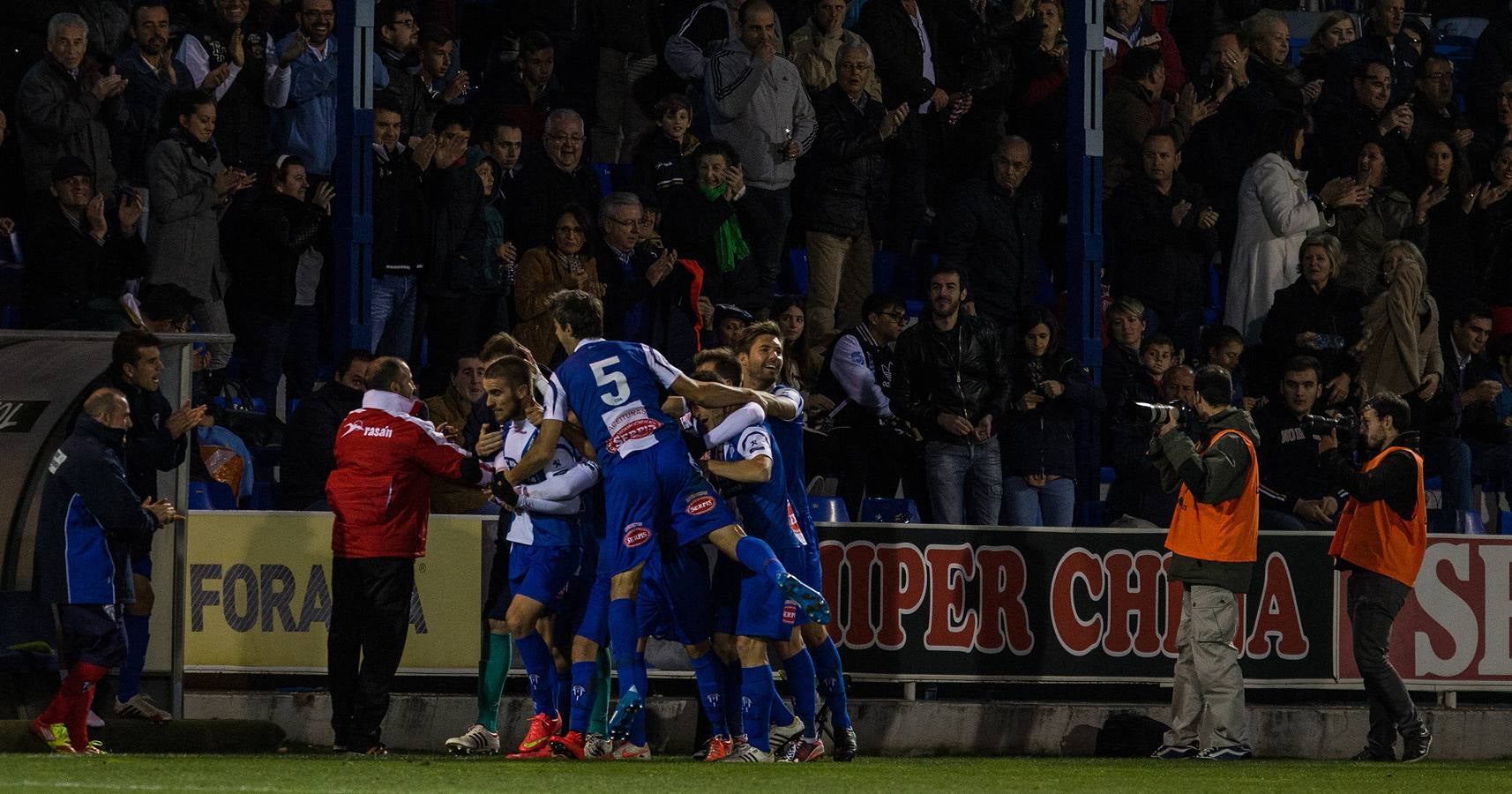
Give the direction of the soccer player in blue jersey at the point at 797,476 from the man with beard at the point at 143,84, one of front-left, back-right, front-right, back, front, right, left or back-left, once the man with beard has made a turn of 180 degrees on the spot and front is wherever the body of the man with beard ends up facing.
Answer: back

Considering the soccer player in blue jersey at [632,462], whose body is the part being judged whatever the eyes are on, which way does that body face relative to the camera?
away from the camera

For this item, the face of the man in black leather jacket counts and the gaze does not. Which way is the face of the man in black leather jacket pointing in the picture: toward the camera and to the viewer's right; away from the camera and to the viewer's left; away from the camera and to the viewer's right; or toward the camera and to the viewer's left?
toward the camera and to the viewer's left

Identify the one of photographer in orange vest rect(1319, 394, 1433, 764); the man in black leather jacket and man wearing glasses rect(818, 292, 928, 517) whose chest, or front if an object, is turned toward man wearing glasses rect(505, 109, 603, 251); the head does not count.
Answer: the photographer in orange vest

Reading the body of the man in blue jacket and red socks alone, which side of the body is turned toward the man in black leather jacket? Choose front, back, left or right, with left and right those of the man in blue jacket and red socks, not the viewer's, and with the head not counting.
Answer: front

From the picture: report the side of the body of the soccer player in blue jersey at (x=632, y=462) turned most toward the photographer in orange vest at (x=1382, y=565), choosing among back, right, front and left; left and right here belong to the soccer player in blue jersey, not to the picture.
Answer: right

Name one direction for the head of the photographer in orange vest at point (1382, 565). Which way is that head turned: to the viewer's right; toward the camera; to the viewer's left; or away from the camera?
to the viewer's left

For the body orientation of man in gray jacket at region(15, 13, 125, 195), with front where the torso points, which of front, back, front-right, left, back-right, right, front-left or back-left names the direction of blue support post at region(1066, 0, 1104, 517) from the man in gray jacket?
front-left

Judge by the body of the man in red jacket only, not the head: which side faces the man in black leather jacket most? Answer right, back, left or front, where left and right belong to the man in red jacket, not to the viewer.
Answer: front

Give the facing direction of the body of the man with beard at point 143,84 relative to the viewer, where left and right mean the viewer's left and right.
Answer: facing the viewer and to the right of the viewer

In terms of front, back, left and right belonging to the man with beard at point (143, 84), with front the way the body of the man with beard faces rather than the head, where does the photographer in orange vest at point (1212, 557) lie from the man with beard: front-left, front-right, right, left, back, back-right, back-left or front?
front

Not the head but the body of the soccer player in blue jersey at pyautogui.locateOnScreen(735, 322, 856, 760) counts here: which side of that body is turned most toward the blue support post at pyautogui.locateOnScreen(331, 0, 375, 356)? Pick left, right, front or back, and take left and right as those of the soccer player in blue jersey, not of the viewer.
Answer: right

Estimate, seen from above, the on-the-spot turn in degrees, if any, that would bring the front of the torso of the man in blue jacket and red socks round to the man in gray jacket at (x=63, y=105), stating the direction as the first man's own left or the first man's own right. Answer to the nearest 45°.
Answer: approximately 90° to the first man's own left

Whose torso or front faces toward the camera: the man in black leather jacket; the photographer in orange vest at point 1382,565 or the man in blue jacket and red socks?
the man in black leather jacket

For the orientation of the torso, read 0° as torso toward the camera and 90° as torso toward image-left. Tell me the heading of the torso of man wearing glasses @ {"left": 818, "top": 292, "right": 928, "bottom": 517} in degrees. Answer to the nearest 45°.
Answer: approximately 315°

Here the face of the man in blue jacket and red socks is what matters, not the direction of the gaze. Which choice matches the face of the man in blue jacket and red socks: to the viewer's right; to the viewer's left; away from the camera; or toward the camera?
to the viewer's right

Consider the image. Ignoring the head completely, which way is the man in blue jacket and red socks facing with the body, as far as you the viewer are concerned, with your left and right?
facing to the right of the viewer

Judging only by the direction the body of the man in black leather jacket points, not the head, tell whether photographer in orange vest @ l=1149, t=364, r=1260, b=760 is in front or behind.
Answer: in front

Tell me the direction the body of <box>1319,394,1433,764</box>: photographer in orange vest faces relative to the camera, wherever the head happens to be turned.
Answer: to the viewer's left

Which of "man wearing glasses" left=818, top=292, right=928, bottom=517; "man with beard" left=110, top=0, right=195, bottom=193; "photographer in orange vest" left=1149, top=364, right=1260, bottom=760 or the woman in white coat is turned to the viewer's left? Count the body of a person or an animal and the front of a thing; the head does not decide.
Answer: the photographer in orange vest
